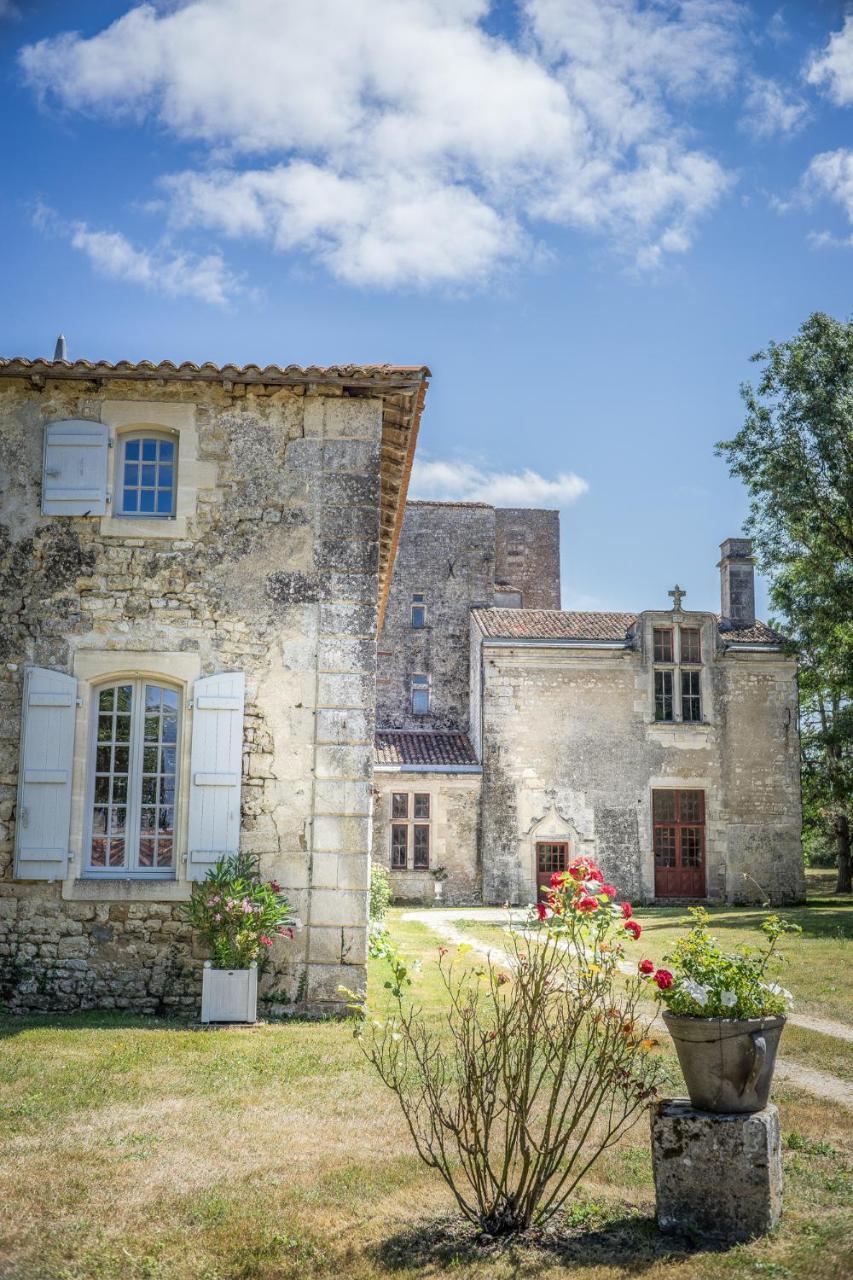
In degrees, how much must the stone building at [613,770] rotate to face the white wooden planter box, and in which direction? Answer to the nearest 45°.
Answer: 0° — it already faces it

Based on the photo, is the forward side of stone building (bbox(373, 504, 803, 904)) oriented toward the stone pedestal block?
yes

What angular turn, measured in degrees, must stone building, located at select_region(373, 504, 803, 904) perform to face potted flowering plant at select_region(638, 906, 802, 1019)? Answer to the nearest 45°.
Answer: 0° — it already faces it

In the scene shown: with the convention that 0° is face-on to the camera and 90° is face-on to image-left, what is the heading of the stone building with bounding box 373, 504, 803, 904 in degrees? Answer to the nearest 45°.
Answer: approximately 0°
